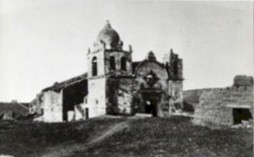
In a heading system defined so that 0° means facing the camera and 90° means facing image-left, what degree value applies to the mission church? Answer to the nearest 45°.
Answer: approximately 315°
